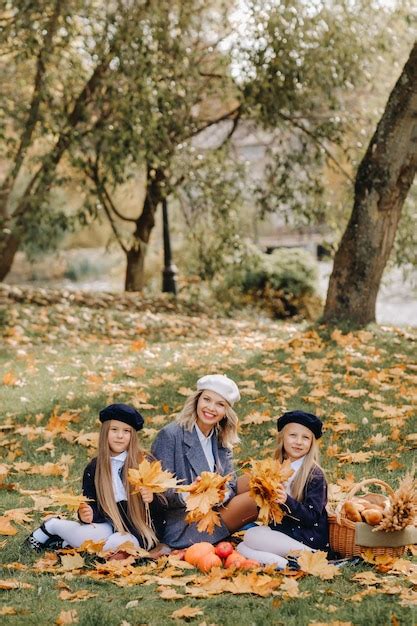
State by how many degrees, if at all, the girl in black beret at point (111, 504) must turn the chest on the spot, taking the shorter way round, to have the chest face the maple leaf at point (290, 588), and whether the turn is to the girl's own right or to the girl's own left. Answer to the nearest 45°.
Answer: approximately 45° to the girl's own left

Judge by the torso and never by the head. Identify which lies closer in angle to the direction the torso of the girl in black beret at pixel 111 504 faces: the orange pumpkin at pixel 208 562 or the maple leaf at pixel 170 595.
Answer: the maple leaf

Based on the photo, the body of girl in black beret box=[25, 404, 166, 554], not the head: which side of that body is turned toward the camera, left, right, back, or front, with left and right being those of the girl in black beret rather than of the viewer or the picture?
front

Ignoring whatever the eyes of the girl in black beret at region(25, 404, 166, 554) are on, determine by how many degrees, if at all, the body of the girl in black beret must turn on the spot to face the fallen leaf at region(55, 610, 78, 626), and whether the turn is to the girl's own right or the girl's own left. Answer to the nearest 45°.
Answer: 0° — they already face it

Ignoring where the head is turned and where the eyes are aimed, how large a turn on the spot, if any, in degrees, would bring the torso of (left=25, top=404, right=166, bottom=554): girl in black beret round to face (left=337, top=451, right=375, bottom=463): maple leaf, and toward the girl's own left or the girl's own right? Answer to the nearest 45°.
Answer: approximately 135° to the girl's own left

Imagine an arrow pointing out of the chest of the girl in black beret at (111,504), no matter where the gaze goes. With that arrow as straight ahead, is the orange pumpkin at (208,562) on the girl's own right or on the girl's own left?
on the girl's own left

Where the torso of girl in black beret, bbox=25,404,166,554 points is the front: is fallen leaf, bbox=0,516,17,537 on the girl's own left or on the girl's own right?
on the girl's own right

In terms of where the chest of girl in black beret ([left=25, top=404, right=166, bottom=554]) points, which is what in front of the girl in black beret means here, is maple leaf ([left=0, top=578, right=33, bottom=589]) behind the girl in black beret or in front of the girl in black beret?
in front

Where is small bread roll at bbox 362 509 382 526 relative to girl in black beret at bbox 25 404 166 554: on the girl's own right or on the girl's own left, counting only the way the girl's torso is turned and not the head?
on the girl's own left

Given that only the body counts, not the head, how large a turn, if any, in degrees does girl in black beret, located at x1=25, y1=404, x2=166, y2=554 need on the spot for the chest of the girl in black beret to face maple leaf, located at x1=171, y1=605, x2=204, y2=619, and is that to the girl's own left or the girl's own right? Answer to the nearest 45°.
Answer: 0° — they already face it

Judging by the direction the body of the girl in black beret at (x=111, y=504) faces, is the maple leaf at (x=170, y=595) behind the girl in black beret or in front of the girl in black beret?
in front
